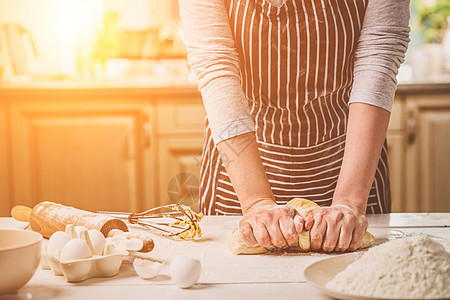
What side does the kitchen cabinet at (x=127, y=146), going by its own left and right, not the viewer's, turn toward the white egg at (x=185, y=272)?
front

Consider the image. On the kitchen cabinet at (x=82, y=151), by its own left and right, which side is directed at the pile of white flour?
front

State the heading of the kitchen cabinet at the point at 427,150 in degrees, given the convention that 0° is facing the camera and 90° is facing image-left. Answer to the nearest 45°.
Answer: approximately 0°

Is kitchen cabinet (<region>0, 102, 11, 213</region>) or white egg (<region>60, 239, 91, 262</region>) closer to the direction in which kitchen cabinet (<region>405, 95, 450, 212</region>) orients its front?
the white egg

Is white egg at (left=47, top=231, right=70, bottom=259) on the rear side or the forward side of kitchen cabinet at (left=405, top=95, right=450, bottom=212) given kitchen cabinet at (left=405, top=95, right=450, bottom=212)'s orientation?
on the forward side

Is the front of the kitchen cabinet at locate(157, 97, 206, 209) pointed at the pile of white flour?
yes

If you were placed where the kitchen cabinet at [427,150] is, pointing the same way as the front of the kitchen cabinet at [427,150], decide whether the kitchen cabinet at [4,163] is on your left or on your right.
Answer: on your right

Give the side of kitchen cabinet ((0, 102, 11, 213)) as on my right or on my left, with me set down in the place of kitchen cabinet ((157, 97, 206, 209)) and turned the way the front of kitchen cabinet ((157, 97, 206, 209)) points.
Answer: on my right

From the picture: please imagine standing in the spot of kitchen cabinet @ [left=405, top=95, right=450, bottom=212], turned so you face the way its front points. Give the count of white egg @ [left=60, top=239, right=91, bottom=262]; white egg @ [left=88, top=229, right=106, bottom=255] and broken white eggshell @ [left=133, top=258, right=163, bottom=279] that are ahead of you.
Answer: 3
